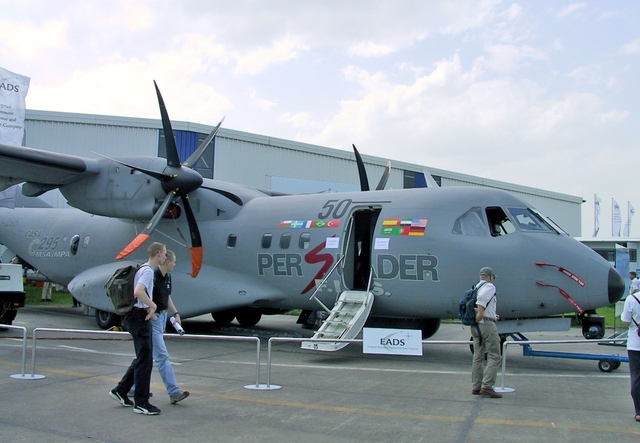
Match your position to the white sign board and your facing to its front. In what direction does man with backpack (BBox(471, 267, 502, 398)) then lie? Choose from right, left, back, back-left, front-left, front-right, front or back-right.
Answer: front-left

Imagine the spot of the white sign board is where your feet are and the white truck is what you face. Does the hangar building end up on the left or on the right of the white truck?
right

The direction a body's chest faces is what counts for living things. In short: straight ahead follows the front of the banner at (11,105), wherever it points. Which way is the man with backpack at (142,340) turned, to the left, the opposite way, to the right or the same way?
to the left

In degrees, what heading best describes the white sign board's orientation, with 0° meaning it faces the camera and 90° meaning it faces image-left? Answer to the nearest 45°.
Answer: approximately 0°

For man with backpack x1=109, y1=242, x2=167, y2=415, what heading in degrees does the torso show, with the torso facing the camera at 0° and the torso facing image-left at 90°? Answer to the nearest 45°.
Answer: approximately 270°

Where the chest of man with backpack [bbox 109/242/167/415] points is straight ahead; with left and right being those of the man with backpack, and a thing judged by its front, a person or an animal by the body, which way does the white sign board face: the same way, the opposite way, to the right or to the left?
to the right

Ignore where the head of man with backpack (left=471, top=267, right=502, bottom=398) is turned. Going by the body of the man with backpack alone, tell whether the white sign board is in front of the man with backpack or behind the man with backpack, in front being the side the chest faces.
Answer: behind

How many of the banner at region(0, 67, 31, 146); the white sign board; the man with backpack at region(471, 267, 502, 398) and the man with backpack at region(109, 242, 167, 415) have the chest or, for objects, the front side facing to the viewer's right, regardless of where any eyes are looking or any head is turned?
2

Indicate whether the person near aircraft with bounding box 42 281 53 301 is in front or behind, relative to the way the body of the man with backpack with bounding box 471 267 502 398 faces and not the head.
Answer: behind

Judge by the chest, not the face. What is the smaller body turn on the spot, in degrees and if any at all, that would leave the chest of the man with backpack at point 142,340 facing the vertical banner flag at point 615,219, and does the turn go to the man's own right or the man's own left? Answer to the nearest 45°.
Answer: approximately 45° to the man's own left
